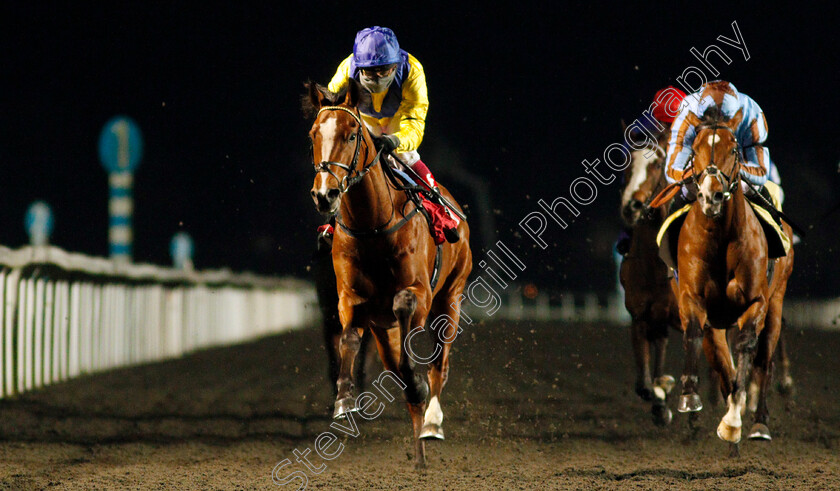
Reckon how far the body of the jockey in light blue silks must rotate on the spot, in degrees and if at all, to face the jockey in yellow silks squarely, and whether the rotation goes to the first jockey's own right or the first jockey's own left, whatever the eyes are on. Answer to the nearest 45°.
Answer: approximately 45° to the first jockey's own right

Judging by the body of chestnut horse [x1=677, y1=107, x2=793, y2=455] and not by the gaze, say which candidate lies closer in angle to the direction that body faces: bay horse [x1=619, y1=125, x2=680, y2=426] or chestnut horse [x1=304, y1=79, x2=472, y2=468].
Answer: the chestnut horse

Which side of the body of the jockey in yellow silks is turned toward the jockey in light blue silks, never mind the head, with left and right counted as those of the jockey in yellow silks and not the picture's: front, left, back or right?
left
